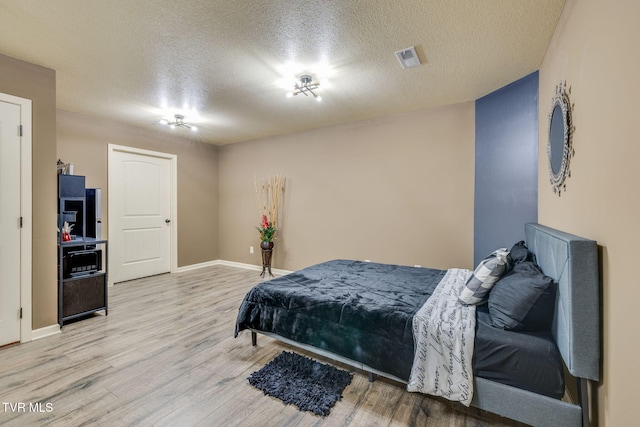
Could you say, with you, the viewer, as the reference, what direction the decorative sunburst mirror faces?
facing to the left of the viewer

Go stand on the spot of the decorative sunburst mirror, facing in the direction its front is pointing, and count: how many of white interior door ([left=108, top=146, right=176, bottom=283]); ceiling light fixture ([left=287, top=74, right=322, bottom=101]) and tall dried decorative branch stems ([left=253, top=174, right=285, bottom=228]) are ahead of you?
3

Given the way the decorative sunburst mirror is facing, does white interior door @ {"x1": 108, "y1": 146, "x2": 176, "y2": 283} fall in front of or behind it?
in front

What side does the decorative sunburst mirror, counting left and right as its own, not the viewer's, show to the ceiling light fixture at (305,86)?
front

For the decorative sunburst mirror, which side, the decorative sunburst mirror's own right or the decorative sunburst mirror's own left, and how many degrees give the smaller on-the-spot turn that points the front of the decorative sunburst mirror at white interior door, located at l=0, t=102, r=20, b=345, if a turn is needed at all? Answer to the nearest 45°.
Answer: approximately 45° to the decorative sunburst mirror's own left

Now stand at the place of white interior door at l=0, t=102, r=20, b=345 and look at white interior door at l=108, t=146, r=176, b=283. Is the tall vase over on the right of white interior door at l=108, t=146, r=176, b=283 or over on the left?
right

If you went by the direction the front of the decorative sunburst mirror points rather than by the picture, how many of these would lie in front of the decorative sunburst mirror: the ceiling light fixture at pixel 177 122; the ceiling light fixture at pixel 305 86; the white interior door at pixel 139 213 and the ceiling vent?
4

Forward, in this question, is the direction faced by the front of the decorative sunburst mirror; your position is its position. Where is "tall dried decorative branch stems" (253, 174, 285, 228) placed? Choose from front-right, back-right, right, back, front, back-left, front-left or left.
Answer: front

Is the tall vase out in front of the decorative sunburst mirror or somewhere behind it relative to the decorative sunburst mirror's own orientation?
in front

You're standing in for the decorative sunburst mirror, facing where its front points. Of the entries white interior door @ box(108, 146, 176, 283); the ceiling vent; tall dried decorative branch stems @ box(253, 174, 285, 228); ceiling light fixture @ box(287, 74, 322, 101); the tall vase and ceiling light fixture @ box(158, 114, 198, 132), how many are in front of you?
6

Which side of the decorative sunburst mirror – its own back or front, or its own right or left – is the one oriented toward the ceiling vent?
front
